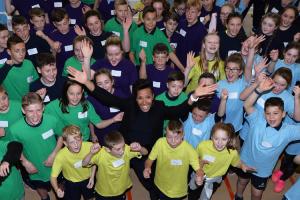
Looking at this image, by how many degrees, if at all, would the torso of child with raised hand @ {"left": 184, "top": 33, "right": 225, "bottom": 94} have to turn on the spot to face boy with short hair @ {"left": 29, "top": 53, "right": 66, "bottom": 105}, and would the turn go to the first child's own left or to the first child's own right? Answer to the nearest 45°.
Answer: approximately 45° to the first child's own right

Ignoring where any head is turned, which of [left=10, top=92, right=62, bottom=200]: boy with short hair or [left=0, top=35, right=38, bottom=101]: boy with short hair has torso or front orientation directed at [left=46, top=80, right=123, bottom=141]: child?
[left=0, top=35, right=38, bottom=101]: boy with short hair

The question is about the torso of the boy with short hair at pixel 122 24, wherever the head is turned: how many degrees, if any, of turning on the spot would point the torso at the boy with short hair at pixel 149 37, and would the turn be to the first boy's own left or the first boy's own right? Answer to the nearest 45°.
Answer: approximately 45° to the first boy's own left

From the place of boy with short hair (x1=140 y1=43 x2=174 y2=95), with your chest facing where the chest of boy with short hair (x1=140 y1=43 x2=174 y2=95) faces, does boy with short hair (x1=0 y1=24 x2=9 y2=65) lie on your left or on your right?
on your right
